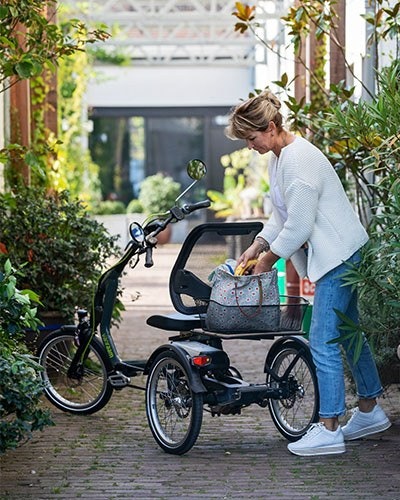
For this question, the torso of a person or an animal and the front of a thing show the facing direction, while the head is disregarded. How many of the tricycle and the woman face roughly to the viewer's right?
0

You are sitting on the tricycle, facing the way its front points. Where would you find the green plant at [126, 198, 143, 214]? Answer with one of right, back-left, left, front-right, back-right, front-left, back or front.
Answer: front-right

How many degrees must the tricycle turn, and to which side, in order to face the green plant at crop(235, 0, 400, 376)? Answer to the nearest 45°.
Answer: approximately 135° to its right

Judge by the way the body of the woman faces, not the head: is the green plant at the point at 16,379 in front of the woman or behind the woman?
in front

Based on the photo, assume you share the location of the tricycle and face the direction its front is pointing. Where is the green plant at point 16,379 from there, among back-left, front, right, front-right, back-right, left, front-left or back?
left

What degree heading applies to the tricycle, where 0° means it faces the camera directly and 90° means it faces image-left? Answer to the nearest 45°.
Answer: approximately 135°

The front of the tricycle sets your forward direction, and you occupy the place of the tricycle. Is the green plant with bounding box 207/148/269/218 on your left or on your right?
on your right

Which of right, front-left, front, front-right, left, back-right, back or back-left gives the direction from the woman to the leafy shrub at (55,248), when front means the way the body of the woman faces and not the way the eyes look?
front-right

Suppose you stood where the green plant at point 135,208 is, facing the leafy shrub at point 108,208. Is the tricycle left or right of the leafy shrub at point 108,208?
left

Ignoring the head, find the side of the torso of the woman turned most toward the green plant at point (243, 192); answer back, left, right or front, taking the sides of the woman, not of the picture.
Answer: right

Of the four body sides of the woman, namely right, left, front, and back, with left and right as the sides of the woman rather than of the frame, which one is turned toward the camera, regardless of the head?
left

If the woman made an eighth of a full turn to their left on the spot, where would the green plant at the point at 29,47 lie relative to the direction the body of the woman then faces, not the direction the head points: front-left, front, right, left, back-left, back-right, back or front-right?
right

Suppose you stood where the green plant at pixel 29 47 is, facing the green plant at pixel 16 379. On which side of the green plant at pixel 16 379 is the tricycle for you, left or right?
left
